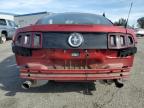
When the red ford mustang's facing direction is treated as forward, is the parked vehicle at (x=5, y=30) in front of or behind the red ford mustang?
in front

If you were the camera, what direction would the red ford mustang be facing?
facing away from the viewer
